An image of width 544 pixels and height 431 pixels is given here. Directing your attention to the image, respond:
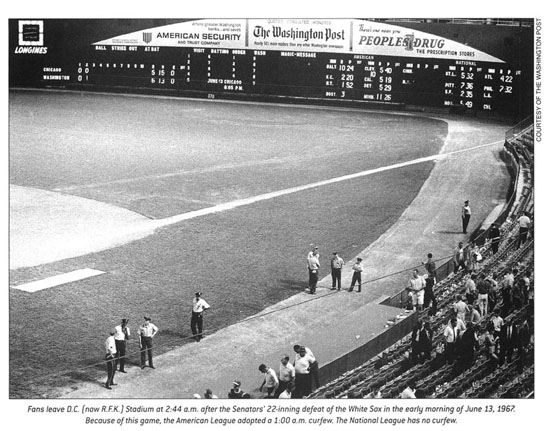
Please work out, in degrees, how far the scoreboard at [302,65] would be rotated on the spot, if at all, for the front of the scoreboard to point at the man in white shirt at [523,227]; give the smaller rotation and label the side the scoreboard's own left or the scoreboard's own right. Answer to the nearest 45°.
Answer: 0° — it already faces them

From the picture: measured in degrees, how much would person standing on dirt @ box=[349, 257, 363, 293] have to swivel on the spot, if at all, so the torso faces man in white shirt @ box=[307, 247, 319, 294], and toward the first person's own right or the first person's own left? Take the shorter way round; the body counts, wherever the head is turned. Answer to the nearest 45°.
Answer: approximately 45° to the first person's own right

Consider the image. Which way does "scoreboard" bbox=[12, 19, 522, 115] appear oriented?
toward the camera

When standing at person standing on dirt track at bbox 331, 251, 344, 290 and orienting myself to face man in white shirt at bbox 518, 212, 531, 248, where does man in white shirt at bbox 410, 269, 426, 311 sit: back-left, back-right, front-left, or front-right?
front-right

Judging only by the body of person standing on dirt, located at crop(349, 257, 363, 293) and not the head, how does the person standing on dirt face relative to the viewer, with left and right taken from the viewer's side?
facing the viewer and to the left of the viewer

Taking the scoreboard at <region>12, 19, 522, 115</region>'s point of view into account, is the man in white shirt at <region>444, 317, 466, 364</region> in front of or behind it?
in front

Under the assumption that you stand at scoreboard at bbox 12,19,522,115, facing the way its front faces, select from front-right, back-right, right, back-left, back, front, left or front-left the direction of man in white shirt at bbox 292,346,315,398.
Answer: front

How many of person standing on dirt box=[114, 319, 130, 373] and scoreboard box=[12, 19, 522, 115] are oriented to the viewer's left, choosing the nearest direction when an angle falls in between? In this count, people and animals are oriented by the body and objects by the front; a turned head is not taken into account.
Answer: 0

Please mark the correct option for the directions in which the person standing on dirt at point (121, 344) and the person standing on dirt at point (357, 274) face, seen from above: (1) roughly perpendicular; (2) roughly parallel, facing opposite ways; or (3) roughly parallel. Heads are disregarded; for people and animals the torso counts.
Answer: roughly perpendicular

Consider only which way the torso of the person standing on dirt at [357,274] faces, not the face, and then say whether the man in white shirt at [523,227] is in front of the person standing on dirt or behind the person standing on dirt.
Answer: behind

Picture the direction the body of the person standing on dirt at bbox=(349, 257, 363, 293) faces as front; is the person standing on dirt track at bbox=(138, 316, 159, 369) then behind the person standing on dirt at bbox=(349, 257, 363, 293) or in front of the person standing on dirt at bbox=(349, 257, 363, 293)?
in front

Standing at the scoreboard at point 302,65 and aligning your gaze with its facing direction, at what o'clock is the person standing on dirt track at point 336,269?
The person standing on dirt track is roughly at 12 o'clock from the scoreboard.

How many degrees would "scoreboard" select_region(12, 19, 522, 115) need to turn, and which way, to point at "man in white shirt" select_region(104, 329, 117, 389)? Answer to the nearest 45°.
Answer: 0° — it already faces them
